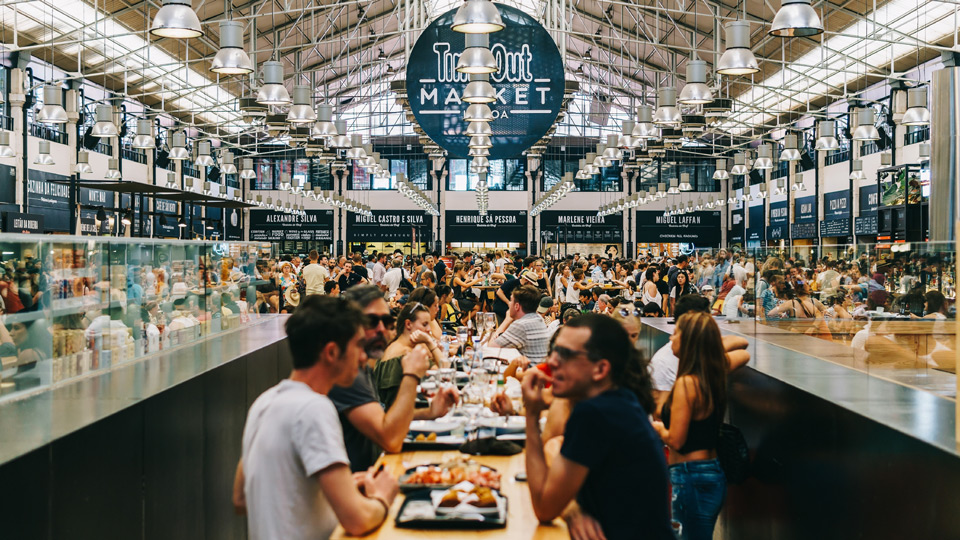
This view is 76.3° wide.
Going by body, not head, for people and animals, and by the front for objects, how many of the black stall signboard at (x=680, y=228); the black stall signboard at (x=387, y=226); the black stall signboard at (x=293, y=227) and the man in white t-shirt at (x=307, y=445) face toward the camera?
3

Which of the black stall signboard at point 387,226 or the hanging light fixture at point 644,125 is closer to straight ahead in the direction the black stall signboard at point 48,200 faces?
the hanging light fixture

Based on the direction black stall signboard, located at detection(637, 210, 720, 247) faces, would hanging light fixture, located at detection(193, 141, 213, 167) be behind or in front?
in front

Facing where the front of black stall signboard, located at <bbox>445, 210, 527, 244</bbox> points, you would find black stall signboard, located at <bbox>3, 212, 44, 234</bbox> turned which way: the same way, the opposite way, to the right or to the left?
to the left

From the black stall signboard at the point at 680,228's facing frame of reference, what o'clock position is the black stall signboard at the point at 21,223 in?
the black stall signboard at the point at 21,223 is roughly at 1 o'clock from the black stall signboard at the point at 680,228.

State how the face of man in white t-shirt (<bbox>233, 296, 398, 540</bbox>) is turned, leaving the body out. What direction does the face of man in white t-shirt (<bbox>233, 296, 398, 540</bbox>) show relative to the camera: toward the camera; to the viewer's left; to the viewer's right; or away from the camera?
to the viewer's right

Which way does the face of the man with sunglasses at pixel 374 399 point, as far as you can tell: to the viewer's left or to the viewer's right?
to the viewer's right

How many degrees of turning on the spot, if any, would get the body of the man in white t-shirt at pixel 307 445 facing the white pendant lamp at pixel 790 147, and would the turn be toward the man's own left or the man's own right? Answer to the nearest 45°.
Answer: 0° — they already face it

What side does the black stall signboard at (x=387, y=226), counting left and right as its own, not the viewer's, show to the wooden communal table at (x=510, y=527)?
front

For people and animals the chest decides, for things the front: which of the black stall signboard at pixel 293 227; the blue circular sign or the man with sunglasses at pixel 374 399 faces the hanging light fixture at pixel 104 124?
the black stall signboard

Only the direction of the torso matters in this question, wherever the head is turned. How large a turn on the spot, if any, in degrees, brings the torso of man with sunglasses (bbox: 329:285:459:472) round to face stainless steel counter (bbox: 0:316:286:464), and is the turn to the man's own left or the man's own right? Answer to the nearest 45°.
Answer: approximately 135° to the man's own right

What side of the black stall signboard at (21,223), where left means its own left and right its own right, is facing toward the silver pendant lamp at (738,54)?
front

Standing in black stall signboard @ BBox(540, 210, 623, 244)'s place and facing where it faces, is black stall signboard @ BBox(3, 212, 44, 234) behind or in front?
in front
